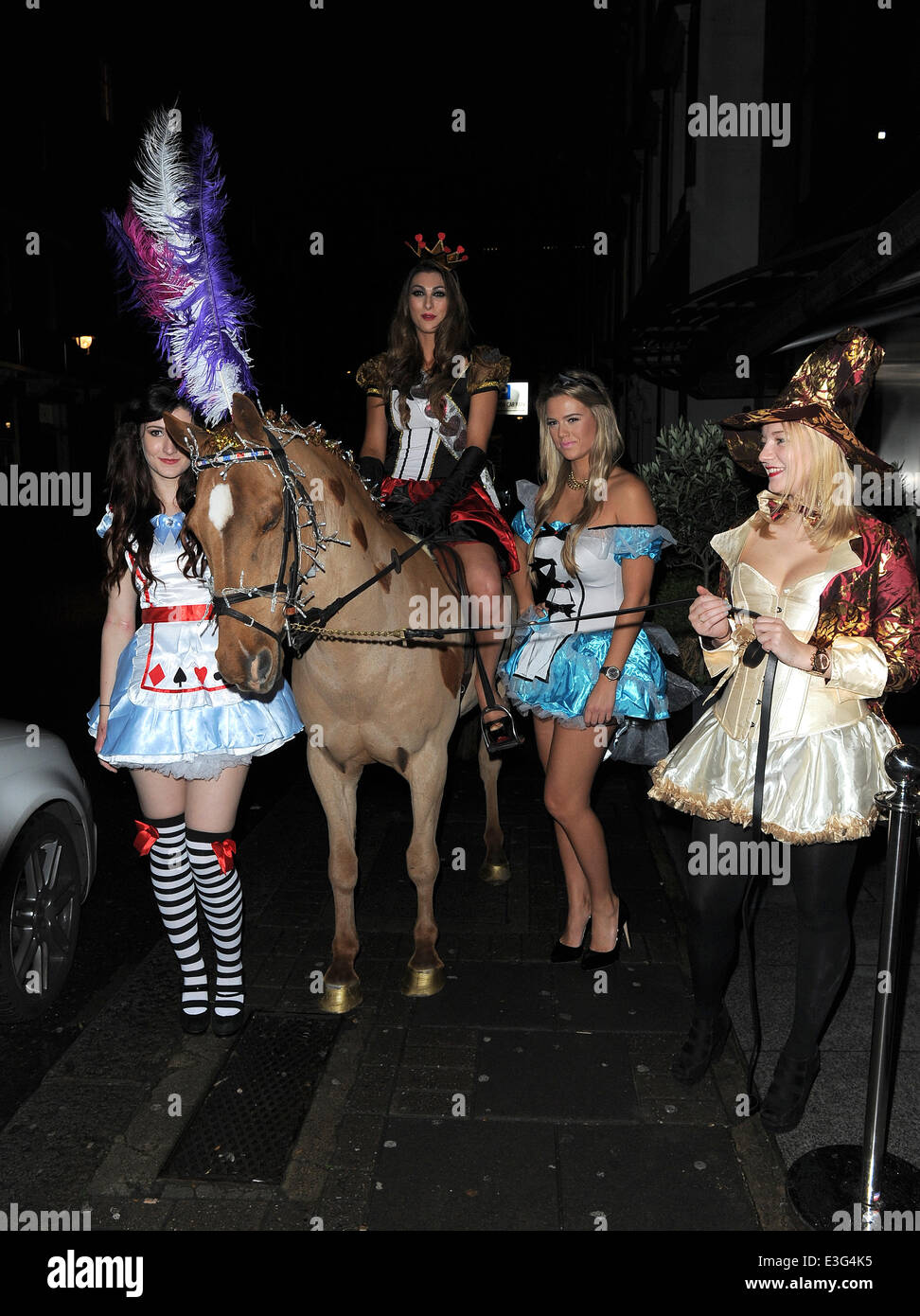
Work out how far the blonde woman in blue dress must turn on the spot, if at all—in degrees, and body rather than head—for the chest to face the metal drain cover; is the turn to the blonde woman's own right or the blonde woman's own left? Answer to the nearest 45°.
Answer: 0° — they already face it

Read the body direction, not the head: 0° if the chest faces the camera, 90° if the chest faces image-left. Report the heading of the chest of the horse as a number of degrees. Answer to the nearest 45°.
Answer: approximately 45°

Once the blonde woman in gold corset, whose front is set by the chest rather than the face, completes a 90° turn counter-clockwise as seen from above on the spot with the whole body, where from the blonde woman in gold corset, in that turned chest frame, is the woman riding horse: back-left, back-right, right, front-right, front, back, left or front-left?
back

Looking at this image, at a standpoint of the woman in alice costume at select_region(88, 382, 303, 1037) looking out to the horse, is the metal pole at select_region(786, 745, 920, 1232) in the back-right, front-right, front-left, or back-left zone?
front-right

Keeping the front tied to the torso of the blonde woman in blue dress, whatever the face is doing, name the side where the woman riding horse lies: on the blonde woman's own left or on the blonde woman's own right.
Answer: on the blonde woman's own right

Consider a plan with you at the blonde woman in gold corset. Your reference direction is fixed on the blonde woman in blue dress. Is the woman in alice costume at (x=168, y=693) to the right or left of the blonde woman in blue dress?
left

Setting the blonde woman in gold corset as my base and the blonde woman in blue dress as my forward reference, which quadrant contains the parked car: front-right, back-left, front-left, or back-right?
front-left

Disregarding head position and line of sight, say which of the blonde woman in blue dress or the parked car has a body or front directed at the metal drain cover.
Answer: the blonde woman in blue dress

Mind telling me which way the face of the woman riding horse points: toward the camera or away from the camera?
toward the camera

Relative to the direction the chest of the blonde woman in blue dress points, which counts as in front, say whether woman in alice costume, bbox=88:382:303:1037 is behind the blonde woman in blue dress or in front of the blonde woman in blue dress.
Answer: in front

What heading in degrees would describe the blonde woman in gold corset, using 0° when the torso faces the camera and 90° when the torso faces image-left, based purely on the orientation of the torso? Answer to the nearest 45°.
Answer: approximately 45°

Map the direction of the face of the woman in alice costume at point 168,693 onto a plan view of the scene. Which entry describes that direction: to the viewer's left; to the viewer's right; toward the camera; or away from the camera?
toward the camera

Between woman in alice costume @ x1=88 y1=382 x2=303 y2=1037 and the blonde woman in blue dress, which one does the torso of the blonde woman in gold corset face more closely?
the woman in alice costume

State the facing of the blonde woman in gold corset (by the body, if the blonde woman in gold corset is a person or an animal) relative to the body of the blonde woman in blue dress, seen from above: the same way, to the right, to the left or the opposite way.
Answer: the same way

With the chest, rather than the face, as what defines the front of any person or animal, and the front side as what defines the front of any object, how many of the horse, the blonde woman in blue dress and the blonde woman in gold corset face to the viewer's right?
0
